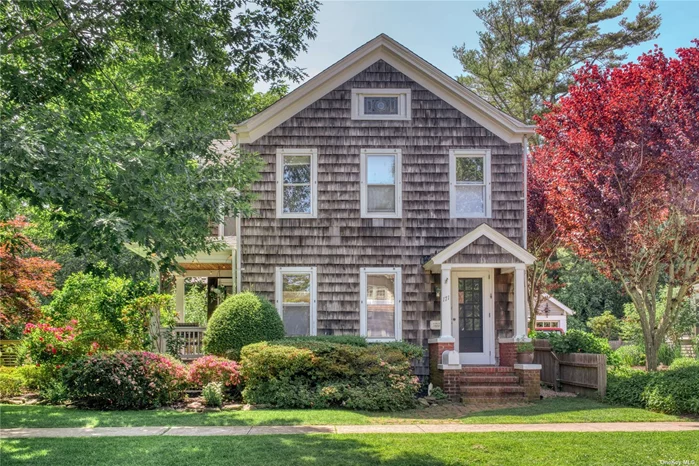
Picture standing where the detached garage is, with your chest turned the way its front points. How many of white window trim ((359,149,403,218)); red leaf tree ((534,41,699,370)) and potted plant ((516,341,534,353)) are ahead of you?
3

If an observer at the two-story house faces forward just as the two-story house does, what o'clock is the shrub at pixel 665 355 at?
The shrub is roughly at 8 o'clock from the two-story house.

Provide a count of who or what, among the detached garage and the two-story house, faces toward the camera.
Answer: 2

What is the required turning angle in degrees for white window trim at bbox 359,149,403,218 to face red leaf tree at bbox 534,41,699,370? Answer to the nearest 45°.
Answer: approximately 90° to its left

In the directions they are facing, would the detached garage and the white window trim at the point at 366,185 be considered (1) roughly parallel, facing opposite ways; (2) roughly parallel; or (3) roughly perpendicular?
roughly parallel

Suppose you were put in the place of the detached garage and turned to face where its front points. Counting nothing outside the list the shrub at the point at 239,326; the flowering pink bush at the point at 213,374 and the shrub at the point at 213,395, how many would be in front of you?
3

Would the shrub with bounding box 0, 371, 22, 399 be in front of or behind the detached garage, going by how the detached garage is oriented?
in front

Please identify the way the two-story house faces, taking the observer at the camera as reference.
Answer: facing the viewer

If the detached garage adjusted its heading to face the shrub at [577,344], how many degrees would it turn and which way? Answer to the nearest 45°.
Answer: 0° — it already faces it

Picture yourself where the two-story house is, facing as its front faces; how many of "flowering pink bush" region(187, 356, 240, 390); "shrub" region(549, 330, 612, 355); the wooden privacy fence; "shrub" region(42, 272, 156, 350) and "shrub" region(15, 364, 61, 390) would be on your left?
2

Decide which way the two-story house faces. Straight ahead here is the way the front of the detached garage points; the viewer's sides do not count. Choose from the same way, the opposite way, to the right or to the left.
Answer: the same way

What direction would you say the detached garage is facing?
toward the camera

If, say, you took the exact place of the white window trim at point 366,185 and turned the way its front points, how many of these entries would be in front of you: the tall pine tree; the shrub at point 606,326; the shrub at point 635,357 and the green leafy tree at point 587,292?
0

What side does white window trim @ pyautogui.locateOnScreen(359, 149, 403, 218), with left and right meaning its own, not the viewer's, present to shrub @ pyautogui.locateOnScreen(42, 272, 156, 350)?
right

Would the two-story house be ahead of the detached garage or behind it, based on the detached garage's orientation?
ahead

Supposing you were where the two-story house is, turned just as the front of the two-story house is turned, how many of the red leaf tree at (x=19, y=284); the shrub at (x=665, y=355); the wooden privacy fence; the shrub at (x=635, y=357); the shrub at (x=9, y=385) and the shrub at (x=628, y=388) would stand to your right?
2

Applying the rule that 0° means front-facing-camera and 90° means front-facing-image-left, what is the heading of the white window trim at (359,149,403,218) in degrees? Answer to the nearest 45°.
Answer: approximately 0°

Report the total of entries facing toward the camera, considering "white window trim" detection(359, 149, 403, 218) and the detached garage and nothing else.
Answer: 2
